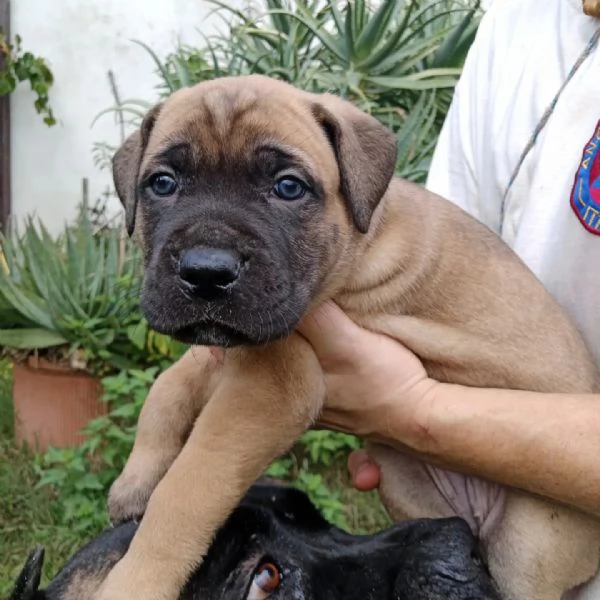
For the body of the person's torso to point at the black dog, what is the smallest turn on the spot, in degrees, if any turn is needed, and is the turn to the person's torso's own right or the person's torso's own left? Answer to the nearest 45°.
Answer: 0° — they already face it

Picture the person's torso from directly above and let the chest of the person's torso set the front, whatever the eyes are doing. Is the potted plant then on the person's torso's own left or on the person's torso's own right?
on the person's torso's own right

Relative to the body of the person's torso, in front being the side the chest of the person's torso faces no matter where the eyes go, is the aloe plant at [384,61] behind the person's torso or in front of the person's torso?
behind

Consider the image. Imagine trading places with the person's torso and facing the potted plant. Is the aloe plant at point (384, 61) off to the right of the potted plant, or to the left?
right
